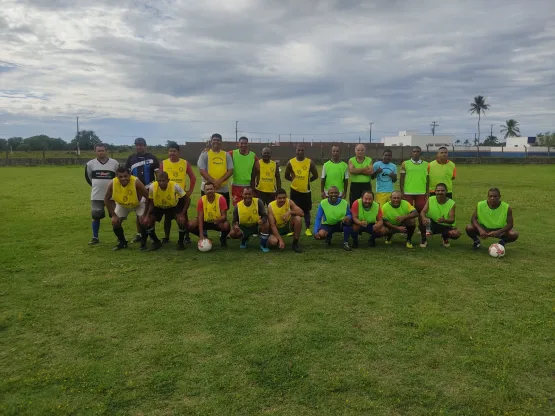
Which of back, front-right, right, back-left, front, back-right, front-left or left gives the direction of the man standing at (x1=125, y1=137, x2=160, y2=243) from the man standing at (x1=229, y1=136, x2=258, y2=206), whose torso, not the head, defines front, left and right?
right

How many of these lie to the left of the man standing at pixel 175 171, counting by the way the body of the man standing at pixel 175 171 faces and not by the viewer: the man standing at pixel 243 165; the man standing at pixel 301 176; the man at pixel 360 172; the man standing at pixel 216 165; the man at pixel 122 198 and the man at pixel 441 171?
5

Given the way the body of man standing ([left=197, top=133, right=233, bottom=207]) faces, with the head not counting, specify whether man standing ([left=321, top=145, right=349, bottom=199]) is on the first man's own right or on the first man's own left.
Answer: on the first man's own left

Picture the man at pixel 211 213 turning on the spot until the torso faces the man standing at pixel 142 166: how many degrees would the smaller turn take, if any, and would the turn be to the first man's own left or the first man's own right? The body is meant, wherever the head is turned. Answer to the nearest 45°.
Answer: approximately 135° to the first man's own right

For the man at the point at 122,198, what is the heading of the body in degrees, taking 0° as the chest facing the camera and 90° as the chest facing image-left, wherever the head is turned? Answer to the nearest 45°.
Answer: approximately 0°

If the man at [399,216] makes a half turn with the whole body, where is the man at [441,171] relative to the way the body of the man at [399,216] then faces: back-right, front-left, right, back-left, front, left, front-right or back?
front-right

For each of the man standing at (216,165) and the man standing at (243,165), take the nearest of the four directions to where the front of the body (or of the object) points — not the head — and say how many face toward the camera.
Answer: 2

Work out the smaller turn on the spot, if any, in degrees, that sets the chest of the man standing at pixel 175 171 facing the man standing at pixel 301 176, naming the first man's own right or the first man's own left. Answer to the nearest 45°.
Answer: approximately 90° to the first man's own left

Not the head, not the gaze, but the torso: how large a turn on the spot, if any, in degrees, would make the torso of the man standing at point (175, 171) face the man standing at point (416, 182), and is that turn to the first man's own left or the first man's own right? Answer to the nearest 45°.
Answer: approximately 90° to the first man's own left
